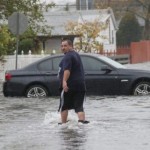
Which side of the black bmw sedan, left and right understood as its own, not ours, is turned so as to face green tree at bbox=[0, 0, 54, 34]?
left

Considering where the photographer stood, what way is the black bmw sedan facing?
facing to the right of the viewer

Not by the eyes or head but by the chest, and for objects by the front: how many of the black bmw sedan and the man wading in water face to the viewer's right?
1

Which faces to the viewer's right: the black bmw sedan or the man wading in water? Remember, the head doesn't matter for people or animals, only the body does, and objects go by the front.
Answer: the black bmw sedan

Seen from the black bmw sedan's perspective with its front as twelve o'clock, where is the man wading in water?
The man wading in water is roughly at 3 o'clock from the black bmw sedan.

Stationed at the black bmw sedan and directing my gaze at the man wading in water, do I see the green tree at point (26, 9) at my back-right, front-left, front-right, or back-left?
back-right
